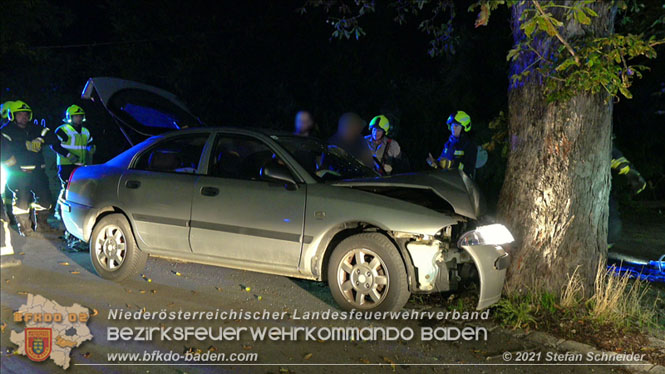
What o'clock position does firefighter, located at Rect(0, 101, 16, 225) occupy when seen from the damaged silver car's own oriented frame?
The firefighter is roughly at 6 o'clock from the damaged silver car.

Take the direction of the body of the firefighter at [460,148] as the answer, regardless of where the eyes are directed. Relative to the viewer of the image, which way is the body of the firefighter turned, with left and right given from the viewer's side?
facing the viewer and to the left of the viewer

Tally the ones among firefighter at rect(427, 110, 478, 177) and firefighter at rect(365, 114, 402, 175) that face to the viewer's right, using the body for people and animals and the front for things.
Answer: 0

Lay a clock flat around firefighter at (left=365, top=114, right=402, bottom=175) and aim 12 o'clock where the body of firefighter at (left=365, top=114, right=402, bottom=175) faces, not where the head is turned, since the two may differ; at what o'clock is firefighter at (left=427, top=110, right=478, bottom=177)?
firefighter at (left=427, top=110, right=478, bottom=177) is roughly at 8 o'clock from firefighter at (left=365, top=114, right=402, bottom=175).

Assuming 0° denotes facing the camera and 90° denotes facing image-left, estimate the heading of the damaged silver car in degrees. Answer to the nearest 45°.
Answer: approximately 315°

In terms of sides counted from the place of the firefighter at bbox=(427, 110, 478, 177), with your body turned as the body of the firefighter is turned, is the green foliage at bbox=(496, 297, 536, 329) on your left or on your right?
on your left

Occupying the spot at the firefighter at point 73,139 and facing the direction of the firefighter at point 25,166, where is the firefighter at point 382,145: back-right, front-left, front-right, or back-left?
back-left

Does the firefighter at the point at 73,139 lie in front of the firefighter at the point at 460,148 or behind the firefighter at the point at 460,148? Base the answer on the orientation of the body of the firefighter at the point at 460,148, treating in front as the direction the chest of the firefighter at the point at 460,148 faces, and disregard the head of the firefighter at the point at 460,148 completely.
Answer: in front

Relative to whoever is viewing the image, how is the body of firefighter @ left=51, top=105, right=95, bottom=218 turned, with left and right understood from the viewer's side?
facing the viewer and to the right of the viewer
